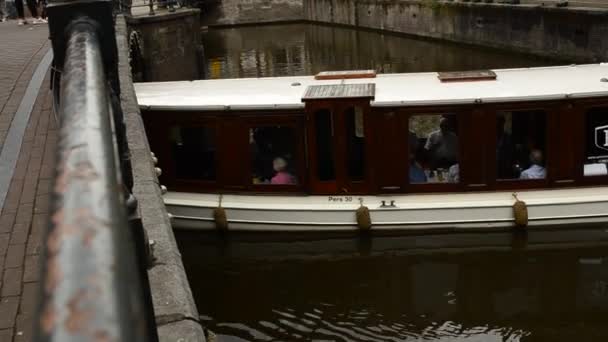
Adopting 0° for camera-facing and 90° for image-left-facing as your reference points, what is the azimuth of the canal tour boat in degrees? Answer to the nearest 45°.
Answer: approximately 90°

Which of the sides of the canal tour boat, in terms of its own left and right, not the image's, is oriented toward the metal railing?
left
